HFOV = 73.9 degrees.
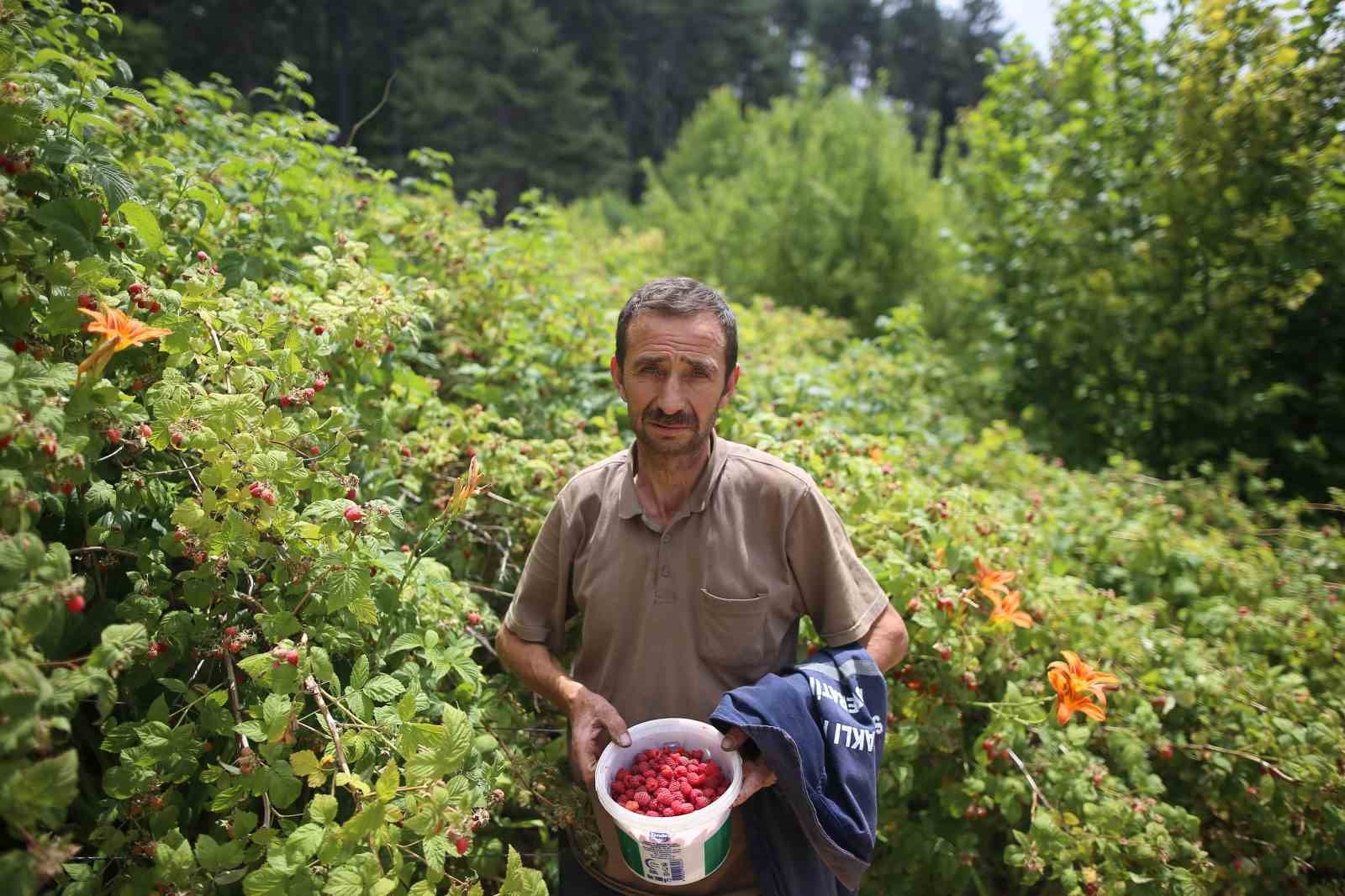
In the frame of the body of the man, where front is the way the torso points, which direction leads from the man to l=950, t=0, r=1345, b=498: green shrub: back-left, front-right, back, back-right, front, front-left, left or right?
back-left

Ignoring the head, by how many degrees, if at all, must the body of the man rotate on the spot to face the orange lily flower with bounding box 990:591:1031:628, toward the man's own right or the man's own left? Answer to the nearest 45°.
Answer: approximately 135° to the man's own left

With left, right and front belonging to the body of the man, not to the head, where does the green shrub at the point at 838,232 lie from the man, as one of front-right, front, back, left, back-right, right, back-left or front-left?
back

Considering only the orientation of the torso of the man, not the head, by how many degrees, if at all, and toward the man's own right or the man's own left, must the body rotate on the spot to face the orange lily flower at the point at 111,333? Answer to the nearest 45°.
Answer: approximately 45° to the man's own right

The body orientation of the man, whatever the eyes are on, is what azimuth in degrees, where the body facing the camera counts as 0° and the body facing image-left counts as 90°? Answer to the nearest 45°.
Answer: approximately 0°

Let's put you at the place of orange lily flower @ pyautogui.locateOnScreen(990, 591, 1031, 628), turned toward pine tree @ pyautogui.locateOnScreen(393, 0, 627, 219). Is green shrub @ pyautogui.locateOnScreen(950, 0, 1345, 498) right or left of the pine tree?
right

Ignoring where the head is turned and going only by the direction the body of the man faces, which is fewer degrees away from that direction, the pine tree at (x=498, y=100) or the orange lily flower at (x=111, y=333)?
the orange lily flower

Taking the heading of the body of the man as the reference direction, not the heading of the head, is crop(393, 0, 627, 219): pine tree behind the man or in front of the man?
behind

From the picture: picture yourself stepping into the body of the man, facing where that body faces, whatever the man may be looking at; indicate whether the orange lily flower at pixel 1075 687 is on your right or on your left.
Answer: on your left

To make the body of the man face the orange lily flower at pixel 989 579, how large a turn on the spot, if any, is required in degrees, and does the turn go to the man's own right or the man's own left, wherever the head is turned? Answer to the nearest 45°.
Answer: approximately 135° to the man's own left
